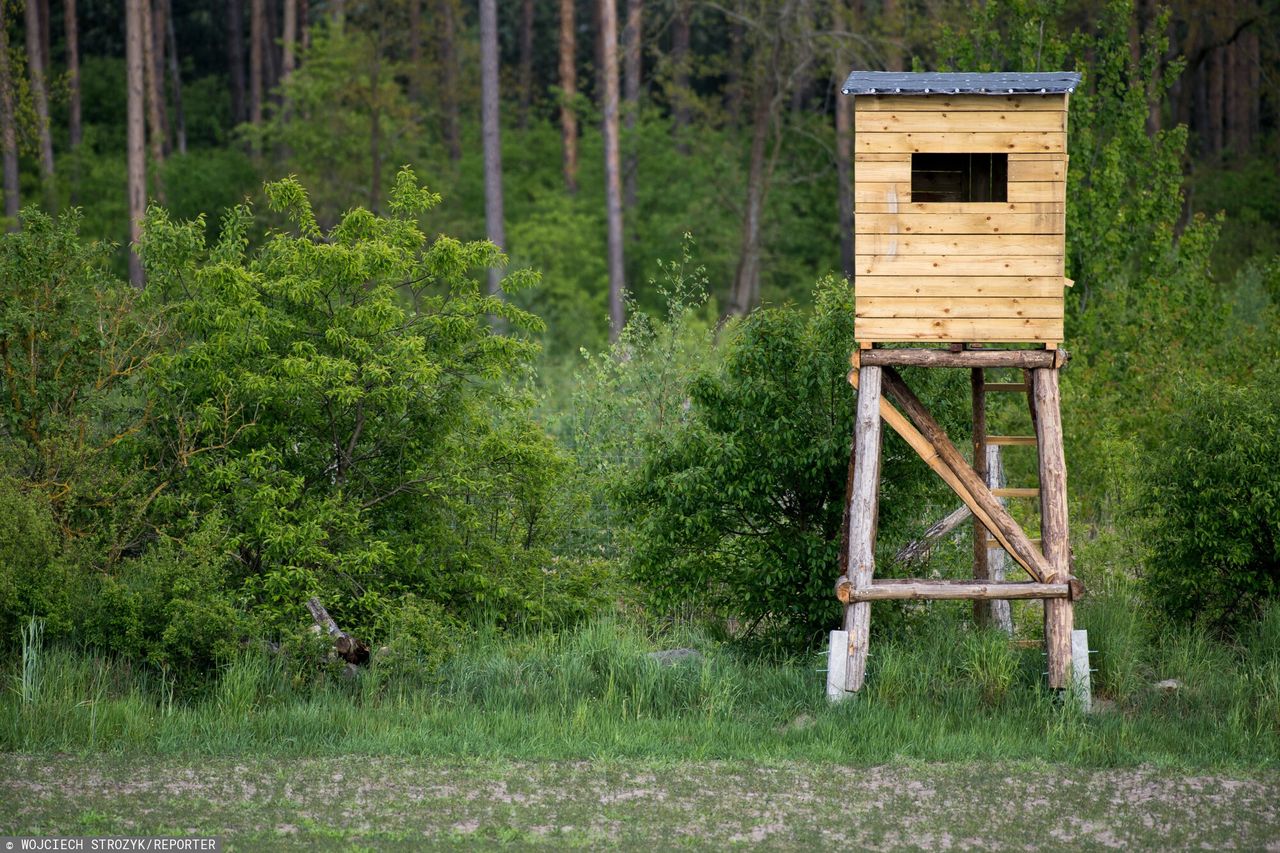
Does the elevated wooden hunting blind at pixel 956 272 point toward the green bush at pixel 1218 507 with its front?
no

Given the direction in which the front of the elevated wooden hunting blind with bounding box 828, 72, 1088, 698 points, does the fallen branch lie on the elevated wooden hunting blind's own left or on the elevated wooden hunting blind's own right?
on the elevated wooden hunting blind's own right

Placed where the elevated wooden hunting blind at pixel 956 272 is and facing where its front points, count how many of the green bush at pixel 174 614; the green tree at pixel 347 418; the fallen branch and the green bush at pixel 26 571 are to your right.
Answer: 4

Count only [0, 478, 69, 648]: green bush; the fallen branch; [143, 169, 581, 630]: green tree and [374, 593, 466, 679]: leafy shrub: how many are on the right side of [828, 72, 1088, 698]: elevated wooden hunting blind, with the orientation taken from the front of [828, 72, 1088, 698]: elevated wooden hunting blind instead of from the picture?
4

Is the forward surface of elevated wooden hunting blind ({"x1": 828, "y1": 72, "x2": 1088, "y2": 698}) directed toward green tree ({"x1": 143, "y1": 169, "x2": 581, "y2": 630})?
no

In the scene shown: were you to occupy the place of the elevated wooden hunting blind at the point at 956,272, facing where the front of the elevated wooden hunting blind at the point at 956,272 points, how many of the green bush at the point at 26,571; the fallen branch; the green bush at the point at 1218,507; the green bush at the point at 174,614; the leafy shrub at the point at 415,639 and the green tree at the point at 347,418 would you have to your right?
5

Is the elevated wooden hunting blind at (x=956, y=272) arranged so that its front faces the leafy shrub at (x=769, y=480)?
no

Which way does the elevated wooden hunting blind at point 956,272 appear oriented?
toward the camera

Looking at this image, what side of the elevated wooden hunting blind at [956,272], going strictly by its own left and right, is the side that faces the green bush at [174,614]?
right

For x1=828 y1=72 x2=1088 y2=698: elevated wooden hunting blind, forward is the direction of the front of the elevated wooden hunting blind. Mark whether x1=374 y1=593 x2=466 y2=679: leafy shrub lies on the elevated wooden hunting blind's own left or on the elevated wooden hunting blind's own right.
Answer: on the elevated wooden hunting blind's own right
